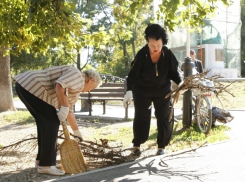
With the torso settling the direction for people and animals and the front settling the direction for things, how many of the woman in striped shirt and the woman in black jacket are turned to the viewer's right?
1

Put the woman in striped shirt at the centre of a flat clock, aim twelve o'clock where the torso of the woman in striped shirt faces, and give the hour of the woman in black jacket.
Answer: The woman in black jacket is roughly at 11 o'clock from the woman in striped shirt.

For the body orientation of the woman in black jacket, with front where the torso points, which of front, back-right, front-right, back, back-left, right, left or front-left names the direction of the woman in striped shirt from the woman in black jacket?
front-right

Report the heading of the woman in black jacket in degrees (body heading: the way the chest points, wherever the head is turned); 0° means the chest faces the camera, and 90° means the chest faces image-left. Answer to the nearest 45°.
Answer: approximately 0°

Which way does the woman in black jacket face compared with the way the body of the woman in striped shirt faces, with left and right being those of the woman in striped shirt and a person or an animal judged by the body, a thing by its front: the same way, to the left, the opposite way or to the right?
to the right

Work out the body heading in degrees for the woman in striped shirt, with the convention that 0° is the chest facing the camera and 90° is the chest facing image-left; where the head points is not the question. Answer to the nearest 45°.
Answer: approximately 270°
